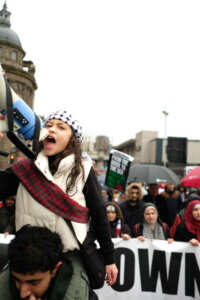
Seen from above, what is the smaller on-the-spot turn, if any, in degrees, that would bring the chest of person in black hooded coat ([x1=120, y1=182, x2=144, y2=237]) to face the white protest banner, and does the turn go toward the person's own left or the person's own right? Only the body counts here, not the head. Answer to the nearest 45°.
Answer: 0° — they already face it

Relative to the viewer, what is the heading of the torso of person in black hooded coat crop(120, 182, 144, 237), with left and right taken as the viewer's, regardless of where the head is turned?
facing the viewer

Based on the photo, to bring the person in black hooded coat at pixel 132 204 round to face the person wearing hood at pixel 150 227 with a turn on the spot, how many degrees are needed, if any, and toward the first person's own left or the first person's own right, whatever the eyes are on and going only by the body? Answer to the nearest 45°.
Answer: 0° — they already face them

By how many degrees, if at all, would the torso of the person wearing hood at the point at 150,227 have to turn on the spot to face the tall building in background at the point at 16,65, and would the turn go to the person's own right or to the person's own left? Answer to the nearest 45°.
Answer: approximately 135° to the person's own right

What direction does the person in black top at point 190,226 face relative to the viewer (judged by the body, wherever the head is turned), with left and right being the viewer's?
facing the viewer and to the right of the viewer

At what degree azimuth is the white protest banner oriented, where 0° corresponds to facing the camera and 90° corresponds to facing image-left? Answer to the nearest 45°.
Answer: approximately 0°

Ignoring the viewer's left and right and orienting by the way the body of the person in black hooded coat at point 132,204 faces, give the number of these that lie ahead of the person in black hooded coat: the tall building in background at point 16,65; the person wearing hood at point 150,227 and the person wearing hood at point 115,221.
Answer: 2

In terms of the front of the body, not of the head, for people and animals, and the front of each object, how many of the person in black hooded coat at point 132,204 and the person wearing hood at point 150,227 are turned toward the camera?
2
